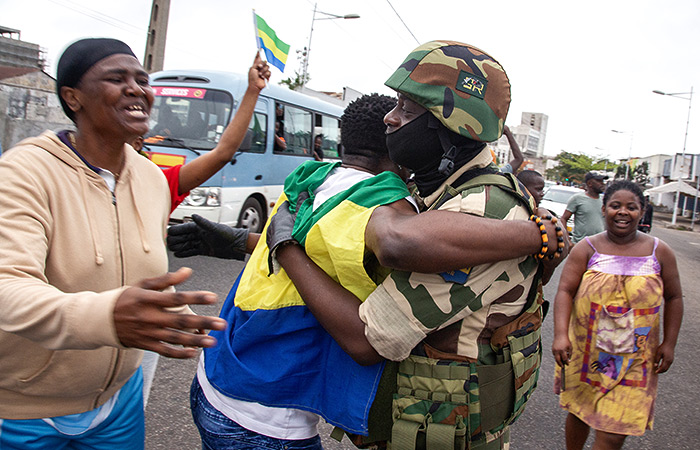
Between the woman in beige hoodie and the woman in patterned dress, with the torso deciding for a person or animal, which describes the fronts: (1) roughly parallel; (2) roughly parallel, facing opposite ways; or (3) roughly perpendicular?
roughly perpendicular

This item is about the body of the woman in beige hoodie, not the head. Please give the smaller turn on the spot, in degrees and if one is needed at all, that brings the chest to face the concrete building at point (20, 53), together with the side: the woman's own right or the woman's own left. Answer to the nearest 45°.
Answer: approximately 135° to the woman's own left

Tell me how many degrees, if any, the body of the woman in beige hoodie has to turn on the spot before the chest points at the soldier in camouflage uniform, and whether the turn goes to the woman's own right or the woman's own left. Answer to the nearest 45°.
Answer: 0° — they already face them

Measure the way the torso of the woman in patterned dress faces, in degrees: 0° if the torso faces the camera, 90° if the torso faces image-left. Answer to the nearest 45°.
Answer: approximately 0°

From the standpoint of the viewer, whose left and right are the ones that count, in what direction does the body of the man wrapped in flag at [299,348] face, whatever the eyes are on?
facing away from the viewer and to the right of the viewer

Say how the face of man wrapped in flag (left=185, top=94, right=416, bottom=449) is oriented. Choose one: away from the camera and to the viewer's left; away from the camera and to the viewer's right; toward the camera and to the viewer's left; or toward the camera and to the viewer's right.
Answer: away from the camera and to the viewer's right

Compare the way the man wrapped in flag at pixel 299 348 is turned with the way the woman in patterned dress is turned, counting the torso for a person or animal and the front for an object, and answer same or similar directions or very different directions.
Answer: very different directions

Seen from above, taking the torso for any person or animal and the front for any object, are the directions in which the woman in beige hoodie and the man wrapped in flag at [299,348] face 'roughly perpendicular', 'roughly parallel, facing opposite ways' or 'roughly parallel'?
roughly perpendicular
